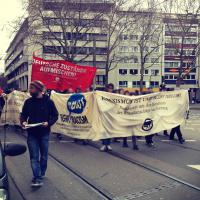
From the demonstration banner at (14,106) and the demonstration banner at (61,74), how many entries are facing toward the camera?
2

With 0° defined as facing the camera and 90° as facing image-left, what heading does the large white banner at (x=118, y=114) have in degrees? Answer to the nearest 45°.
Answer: approximately 0°

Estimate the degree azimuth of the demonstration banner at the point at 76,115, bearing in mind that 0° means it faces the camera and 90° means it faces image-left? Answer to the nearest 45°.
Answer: approximately 0°

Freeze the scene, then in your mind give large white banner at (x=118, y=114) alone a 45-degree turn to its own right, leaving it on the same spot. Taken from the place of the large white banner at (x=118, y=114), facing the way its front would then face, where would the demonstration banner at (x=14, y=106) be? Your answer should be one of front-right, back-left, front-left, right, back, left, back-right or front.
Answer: right

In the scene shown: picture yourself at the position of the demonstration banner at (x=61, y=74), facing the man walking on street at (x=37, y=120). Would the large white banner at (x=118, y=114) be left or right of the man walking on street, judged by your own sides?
left

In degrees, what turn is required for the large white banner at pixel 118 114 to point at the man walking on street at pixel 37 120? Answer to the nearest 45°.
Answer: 0° — it already faces them
